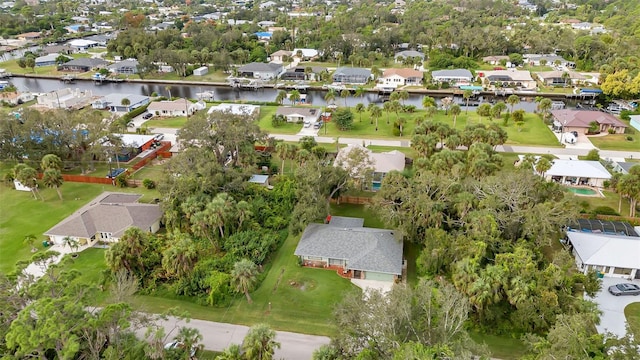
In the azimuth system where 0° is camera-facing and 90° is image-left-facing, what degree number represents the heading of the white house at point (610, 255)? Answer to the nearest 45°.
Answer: approximately 0°

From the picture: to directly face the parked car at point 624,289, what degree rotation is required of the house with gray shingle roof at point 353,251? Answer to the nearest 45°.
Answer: approximately 90° to its left

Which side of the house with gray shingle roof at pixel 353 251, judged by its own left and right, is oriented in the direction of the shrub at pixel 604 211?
left

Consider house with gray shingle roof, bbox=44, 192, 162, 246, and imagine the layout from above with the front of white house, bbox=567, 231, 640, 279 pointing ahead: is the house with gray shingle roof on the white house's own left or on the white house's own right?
on the white house's own right

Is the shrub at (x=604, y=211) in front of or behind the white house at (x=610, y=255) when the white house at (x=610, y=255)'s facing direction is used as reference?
behind

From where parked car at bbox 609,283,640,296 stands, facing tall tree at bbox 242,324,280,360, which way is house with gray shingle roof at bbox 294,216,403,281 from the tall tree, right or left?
right

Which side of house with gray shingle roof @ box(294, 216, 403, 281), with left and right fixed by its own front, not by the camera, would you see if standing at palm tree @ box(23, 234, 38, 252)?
right

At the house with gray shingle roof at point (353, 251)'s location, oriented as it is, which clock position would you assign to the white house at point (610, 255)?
The white house is roughly at 9 o'clock from the house with gray shingle roof.

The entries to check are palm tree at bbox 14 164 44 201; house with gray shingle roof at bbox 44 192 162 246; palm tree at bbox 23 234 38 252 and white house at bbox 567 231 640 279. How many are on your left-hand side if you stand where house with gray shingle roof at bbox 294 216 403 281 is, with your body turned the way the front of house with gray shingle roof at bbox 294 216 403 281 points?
1

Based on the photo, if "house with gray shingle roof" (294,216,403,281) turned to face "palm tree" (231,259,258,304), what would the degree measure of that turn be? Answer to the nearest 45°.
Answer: approximately 45° to its right

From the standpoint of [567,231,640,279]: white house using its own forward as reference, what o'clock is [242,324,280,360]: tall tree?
The tall tree is roughly at 1 o'clock from the white house.

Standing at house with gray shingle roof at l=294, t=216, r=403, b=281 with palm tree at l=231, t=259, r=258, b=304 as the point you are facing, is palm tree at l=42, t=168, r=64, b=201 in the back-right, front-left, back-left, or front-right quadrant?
front-right

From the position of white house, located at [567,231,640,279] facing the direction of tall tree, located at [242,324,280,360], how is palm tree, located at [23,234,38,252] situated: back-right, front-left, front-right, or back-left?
front-right

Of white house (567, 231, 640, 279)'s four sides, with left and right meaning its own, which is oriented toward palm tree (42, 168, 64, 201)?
right

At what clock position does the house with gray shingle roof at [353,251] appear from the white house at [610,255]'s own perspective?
The house with gray shingle roof is roughly at 2 o'clock from the white house.

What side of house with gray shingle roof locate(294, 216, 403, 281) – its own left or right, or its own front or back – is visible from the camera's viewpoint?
front

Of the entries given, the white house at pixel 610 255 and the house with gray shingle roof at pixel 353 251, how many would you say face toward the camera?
2
